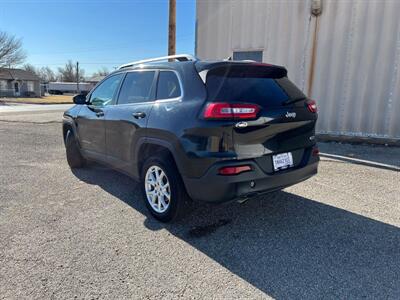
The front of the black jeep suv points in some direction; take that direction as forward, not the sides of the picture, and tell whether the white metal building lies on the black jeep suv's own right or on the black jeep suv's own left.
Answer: on the black jeep suv's own right

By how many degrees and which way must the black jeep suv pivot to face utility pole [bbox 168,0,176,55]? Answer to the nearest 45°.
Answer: approximately 45° to its right

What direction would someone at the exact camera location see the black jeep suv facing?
facing away from the viewer and to the left of the viewer

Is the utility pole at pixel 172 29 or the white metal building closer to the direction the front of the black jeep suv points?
the utility pole
